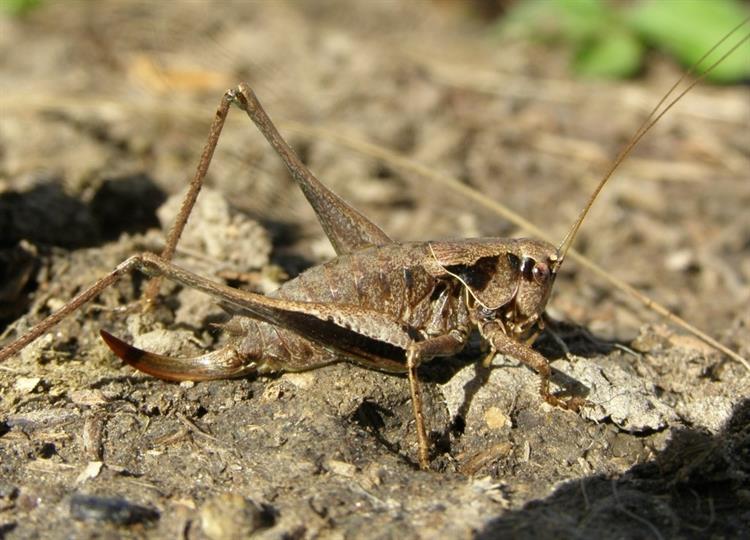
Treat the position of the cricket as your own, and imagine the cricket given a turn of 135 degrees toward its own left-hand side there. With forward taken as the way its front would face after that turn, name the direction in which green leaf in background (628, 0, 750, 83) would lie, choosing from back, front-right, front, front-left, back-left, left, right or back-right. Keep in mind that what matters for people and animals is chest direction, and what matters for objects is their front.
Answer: right

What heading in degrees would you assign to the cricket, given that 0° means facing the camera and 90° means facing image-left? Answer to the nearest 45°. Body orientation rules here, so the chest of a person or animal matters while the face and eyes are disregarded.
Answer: approximately 270°

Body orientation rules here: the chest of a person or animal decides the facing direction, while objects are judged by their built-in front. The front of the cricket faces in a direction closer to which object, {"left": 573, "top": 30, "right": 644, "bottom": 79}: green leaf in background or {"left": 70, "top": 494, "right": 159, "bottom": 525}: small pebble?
the green leaf in background

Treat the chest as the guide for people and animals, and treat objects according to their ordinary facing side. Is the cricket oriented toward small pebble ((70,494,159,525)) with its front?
no

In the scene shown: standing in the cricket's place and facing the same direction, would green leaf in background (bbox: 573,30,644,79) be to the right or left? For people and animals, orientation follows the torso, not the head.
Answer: on its left
